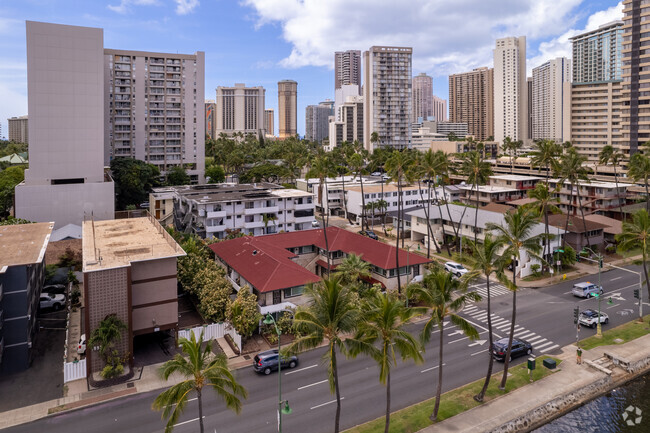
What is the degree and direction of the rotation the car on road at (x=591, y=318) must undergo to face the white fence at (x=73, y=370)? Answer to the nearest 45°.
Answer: approximately 180°

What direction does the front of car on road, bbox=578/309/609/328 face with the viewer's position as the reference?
facing away from the viewer and to the right of the viewer

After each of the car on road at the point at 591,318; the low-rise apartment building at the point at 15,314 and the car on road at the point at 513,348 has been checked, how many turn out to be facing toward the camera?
1

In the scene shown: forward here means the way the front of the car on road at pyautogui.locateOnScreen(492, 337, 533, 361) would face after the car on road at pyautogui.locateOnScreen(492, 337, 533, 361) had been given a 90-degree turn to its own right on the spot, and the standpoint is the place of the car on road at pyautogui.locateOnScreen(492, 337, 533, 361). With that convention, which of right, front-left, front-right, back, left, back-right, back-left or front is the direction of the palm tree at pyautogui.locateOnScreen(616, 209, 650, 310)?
left

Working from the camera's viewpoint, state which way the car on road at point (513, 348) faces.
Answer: facing away from the viewer and to the right of the viewer

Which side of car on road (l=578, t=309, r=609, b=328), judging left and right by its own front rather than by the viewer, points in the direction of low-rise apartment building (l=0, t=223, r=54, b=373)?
back

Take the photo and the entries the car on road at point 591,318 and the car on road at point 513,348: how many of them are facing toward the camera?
0

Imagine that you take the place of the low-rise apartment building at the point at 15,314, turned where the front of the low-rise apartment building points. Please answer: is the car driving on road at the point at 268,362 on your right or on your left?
on your left

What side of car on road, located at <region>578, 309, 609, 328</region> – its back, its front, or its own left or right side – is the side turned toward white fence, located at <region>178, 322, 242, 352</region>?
back

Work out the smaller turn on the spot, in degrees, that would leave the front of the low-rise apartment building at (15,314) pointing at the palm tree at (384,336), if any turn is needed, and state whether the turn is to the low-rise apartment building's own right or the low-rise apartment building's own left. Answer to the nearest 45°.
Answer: approximately 45° to the low-rise apartment building's own left
